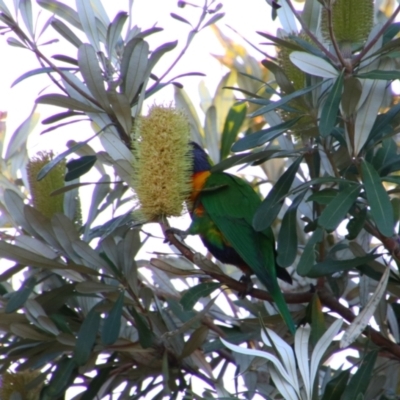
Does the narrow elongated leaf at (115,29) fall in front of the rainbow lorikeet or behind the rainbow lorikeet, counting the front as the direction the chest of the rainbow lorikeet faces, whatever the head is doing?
in front

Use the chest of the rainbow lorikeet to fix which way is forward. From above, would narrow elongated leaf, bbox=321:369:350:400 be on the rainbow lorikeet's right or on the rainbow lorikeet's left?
on the rainbow lorikeet's left

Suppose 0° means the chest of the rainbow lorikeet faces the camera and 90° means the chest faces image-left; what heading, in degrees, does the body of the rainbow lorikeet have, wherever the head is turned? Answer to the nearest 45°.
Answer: approximately 90°

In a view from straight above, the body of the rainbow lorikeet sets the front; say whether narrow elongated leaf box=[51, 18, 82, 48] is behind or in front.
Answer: in front

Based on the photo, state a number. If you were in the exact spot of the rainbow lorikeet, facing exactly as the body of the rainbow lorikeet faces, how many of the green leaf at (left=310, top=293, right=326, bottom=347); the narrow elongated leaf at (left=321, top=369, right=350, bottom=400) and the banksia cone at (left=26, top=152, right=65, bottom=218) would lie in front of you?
1
